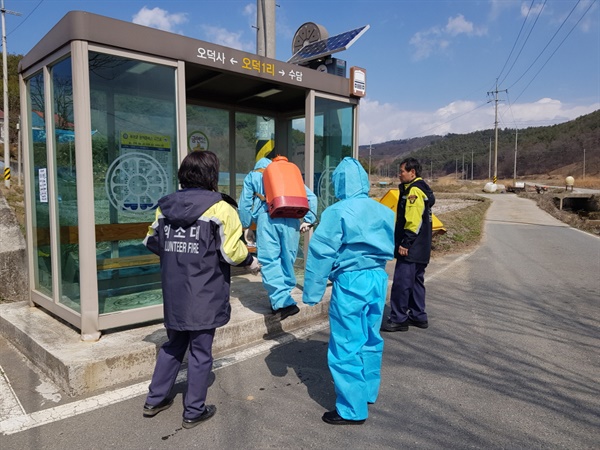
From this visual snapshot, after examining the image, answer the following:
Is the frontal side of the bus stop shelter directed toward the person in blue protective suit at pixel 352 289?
yes

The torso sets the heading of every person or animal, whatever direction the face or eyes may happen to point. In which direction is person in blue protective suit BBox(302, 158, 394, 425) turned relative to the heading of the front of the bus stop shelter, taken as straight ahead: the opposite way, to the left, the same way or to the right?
the opposite way

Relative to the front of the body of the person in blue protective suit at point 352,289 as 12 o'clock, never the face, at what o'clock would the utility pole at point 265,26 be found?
The utility pole is roughly at 1 o'clock from the person in blue protective suit.

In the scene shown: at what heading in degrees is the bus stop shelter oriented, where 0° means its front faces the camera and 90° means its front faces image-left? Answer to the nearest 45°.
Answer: approximately 315°

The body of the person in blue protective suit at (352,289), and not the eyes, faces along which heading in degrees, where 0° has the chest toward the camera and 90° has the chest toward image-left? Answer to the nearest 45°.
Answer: approximately 135°

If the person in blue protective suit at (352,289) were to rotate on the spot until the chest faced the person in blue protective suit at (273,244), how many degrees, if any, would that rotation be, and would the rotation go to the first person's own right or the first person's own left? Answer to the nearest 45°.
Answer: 0° — they already face them
